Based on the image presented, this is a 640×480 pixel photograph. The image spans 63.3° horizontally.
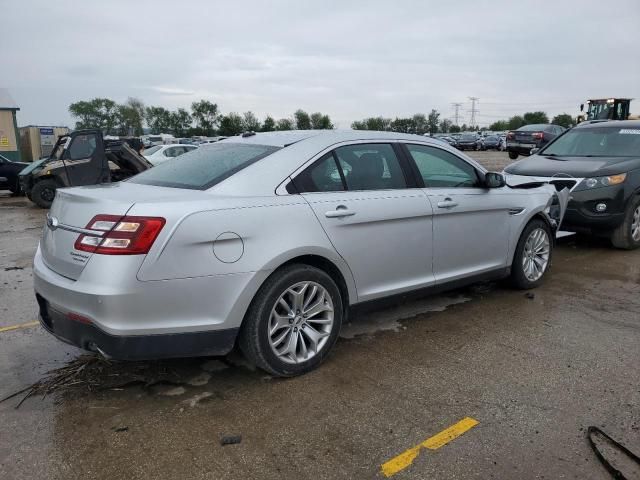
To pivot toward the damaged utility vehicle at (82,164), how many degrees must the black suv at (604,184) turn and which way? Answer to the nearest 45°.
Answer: approximately 45° to its right

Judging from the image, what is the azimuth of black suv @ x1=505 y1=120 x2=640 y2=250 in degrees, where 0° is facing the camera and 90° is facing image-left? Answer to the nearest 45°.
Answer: approximately 45°

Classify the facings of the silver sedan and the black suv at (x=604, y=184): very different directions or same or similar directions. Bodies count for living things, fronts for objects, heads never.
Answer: very different directions

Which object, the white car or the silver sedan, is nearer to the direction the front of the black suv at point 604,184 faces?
the silver sedan

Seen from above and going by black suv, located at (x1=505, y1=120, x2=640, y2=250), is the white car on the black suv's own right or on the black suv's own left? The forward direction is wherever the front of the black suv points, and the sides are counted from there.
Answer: on the black suv's own right

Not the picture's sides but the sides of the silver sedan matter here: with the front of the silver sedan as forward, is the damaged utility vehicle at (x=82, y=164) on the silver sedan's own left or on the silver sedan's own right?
on the silver sedan's own left

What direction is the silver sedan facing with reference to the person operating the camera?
facing away from the viewer and to the right of the viewer

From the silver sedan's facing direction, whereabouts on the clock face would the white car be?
The white car is roughly at 10 o'clock from the silver sedan.
